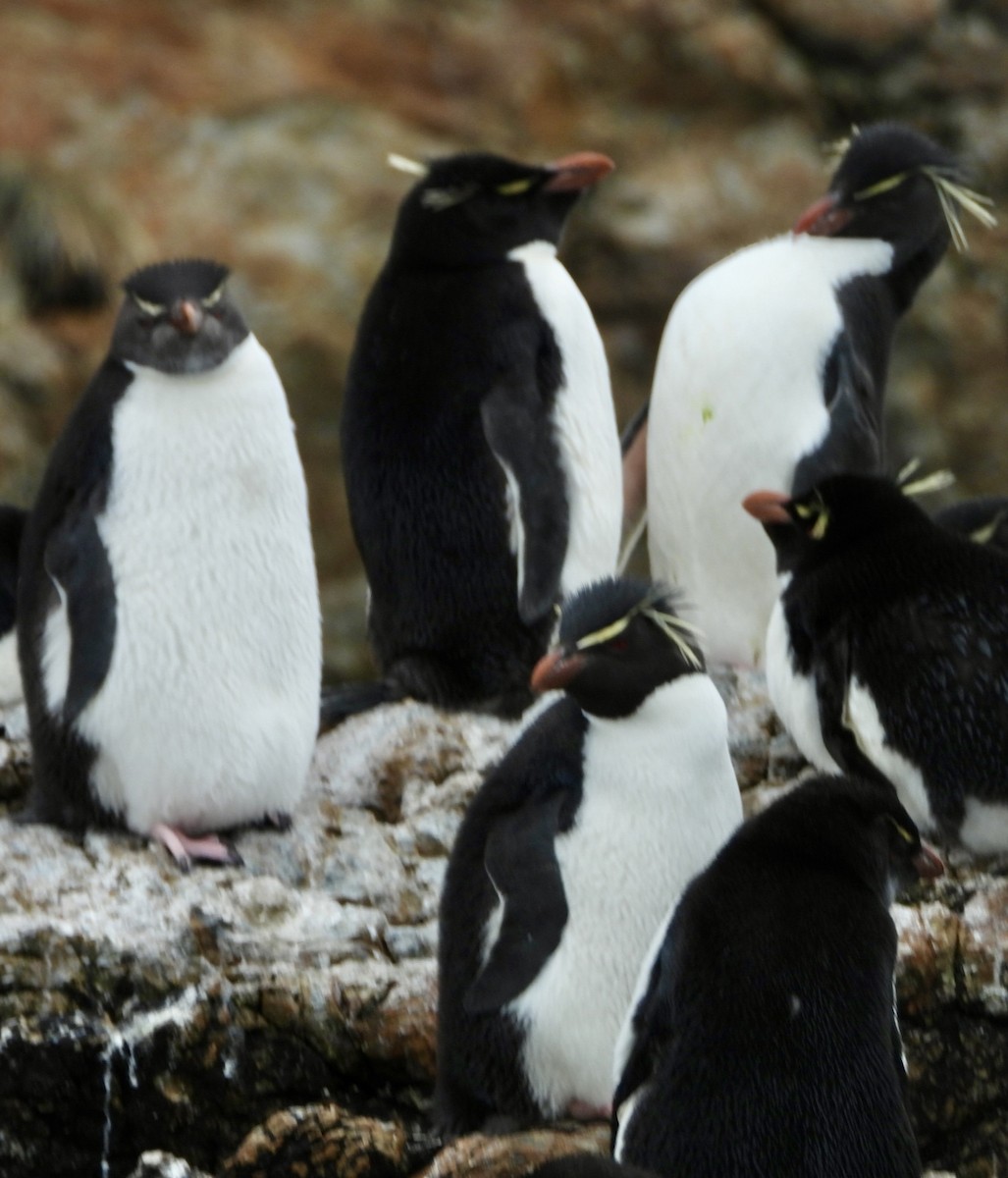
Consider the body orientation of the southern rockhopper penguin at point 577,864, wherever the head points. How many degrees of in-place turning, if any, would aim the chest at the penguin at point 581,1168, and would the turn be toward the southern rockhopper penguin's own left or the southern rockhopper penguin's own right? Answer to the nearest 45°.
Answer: approximately 45° to the southern rockhopper penguin's own right

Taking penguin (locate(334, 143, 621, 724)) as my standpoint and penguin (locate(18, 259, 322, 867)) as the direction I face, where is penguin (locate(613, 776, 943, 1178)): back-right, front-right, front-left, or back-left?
front-left

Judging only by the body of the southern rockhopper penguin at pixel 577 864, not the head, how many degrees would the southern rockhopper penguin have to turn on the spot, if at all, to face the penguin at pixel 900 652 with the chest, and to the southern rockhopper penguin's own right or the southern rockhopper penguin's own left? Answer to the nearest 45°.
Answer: approximately 90° to the southern rockhopper penguin's own left

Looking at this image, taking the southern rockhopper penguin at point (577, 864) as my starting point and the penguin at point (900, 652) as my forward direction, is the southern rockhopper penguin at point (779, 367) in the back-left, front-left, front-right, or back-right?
front-left

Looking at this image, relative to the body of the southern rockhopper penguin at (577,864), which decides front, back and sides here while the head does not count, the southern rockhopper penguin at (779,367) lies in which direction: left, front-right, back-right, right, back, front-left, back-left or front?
back-left

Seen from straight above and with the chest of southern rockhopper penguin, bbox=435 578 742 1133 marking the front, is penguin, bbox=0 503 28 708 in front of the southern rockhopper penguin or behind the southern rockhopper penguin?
behind

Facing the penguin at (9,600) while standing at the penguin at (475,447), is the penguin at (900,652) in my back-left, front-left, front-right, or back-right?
back-left

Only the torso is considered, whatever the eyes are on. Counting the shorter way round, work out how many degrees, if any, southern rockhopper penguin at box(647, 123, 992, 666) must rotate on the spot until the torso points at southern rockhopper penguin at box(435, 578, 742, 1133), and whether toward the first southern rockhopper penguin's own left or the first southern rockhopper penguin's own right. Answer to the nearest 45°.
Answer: approximately 45° to the first southern rockhopper penguin's own left

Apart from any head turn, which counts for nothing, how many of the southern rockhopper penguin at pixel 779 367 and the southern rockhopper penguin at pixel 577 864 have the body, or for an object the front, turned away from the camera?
0

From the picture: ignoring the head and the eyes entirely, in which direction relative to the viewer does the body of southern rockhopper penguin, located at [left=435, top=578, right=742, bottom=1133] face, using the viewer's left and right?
facing the viewer and to the right of the viewer

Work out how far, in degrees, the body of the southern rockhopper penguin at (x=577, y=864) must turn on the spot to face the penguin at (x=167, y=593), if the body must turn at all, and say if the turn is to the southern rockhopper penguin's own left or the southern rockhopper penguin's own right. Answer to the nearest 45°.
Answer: approximately 180°

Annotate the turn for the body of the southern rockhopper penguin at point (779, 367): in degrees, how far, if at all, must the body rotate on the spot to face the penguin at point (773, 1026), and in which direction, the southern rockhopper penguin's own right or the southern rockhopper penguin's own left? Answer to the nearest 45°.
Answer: approximately 45° to the southern rockhopper penguin's own left
